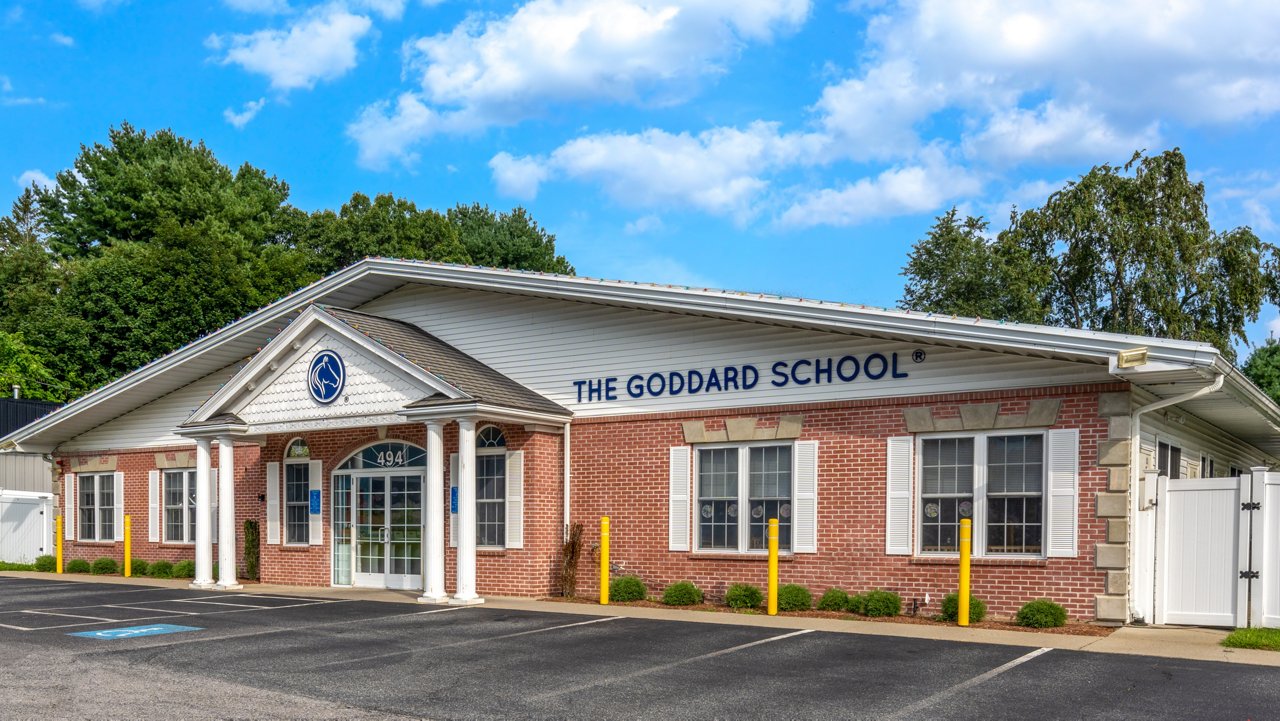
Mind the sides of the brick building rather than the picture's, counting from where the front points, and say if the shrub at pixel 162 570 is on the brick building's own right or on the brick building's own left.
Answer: on the brick building's own right

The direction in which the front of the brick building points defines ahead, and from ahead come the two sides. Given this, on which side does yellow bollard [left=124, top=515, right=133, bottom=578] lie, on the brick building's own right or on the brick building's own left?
on the brick building's own right
